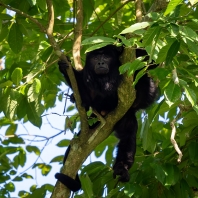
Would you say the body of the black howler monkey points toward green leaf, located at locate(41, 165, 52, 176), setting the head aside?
no

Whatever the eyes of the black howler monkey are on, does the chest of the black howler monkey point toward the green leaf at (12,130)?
no

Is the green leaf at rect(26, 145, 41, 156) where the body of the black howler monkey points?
no

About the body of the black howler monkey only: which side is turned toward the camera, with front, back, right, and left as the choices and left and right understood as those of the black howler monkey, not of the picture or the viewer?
front
